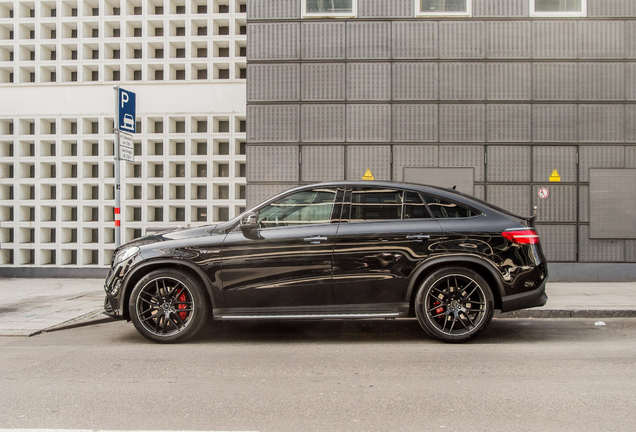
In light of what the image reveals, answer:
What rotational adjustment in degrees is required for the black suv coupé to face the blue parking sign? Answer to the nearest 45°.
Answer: approximately 45° to its right

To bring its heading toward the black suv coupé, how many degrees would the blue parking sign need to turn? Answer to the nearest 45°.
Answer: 0° — it already faces it

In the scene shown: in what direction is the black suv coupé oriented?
to the viewer's left

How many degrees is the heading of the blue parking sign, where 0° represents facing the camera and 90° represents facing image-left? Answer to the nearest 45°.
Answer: approximately 315°

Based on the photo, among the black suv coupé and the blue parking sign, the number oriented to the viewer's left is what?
1
